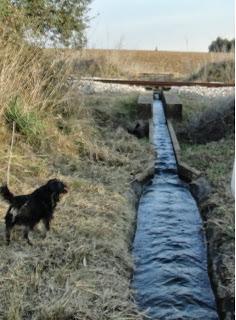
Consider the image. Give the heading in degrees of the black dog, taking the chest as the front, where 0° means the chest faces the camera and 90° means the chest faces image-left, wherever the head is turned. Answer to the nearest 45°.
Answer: approximately 225°

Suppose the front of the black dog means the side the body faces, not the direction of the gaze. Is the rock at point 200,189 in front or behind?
in front

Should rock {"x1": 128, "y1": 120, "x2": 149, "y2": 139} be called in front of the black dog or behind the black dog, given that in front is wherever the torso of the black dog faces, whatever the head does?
in front
